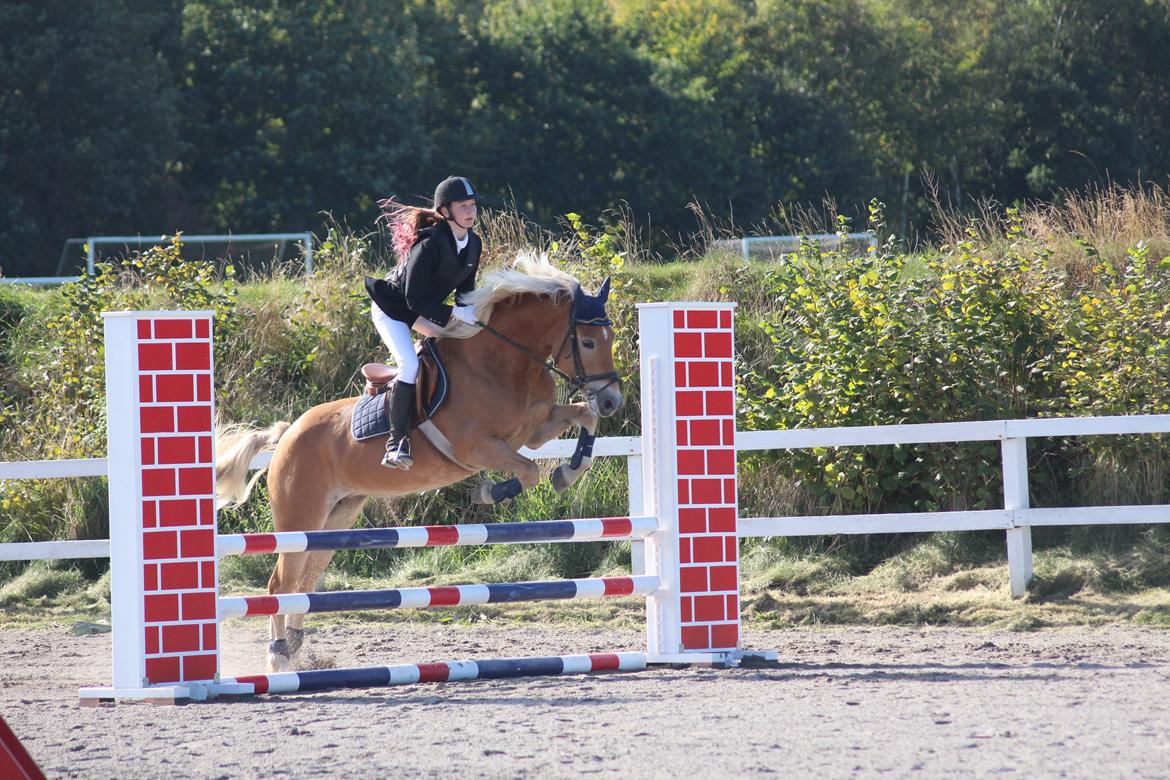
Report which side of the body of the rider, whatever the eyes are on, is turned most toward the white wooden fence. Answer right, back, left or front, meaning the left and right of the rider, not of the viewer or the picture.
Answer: left

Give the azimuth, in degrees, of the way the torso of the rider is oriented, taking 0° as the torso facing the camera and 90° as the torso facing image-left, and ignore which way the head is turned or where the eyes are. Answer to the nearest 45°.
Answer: approximately 315°

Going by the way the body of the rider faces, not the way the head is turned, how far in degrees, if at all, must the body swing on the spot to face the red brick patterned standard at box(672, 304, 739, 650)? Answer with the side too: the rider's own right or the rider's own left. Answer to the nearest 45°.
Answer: approximately 45° to the rider's own left

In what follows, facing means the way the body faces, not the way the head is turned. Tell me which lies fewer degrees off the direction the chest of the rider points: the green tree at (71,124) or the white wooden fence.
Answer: the white wooden fence

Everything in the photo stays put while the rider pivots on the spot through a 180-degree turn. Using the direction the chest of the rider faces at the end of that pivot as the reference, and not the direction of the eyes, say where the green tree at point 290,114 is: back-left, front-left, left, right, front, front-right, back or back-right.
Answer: front-right
